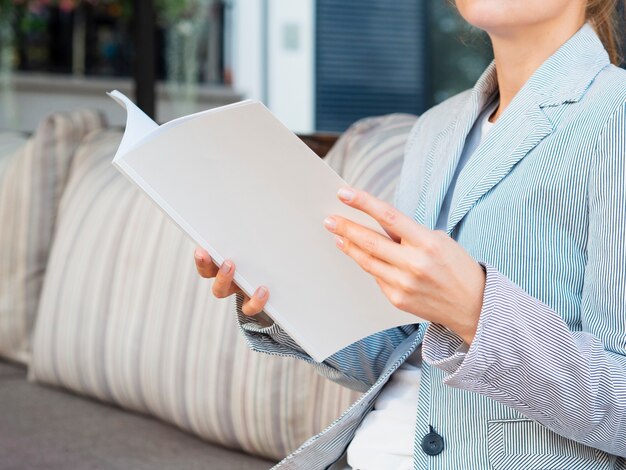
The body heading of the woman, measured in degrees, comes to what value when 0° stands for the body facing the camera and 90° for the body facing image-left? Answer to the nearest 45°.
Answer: approximately 45°

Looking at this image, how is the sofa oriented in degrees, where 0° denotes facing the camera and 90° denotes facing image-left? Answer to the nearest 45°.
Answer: approximately 45°

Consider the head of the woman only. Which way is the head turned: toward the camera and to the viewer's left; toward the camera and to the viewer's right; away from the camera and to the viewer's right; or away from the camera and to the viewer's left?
toward the camera and to the viewer's left

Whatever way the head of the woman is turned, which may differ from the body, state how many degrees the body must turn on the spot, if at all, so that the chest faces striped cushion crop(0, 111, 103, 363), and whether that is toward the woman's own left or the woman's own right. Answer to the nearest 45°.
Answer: approximately 90° to the woman's own right
